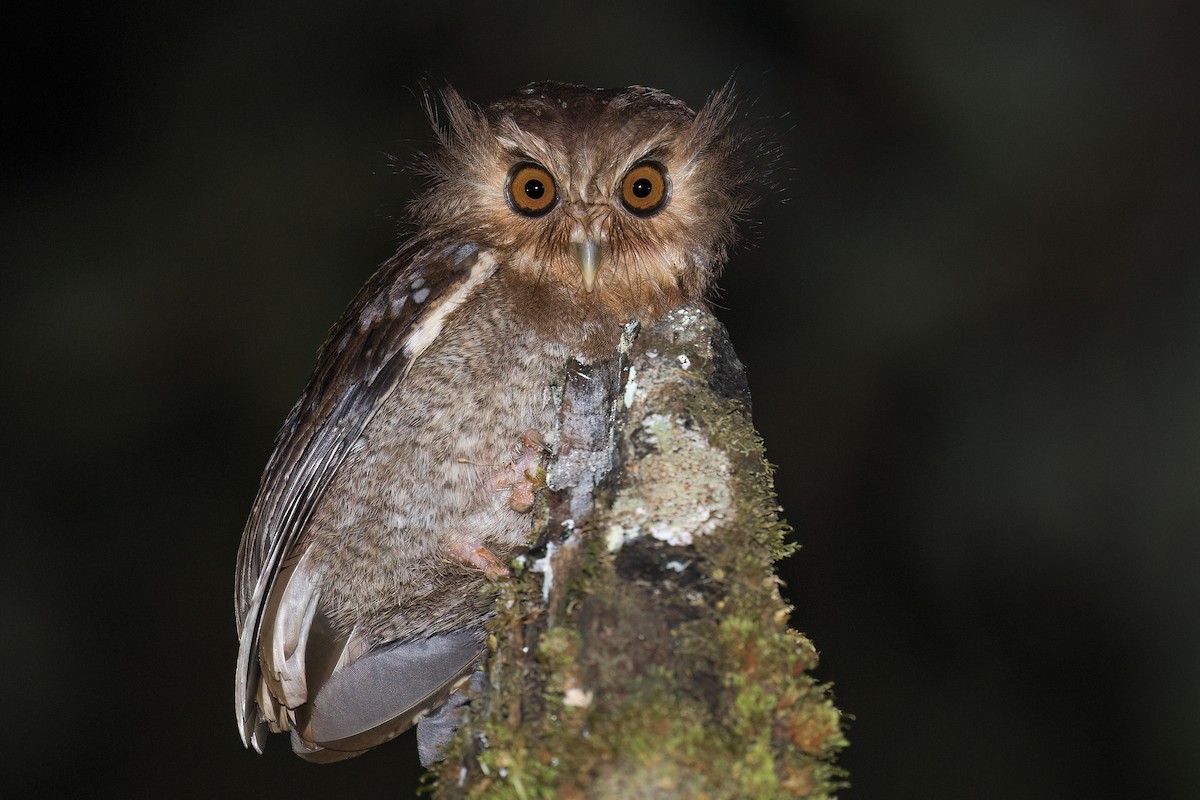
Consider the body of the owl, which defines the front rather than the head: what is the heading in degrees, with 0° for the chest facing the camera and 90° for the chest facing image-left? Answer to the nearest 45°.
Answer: approximately 315°
